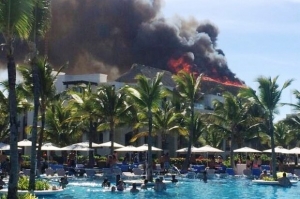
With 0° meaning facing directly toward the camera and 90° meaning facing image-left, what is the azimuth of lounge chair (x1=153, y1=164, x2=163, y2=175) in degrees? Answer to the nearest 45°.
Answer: approximately 0°

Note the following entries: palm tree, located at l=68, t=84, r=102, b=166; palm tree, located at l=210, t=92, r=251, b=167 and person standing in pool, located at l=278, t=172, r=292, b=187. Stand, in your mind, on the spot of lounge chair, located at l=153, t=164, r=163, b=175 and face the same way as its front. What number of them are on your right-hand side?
1

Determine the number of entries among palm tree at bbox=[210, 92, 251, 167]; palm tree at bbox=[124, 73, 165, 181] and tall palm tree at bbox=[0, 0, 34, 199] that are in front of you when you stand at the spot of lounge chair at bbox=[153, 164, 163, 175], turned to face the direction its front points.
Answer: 2

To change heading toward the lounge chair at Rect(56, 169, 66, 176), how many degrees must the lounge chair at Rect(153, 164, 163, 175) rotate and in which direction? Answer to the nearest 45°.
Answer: approximately 45° to its right

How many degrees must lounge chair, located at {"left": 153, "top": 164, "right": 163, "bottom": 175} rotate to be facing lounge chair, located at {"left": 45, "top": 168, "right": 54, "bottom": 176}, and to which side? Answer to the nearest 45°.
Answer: approximately 45° to its right

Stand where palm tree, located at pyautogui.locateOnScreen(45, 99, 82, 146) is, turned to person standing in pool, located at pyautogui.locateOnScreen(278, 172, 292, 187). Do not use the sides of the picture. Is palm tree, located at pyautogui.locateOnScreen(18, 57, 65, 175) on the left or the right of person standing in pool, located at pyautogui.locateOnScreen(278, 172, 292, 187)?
right

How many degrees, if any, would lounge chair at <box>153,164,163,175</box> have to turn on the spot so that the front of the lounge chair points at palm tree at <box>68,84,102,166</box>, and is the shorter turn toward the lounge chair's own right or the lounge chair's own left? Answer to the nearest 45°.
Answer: approximately 90° to the lounge chair's own right

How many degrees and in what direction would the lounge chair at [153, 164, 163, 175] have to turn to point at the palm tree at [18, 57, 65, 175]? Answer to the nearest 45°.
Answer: approximately 45° to its right

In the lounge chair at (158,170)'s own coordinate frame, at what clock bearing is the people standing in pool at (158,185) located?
The people standing in pool is roughly at 12 o'clock from the lounge chair.

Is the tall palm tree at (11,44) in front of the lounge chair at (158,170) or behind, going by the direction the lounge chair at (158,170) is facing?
in front

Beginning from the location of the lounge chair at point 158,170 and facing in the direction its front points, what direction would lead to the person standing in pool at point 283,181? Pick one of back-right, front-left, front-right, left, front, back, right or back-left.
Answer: front-left
